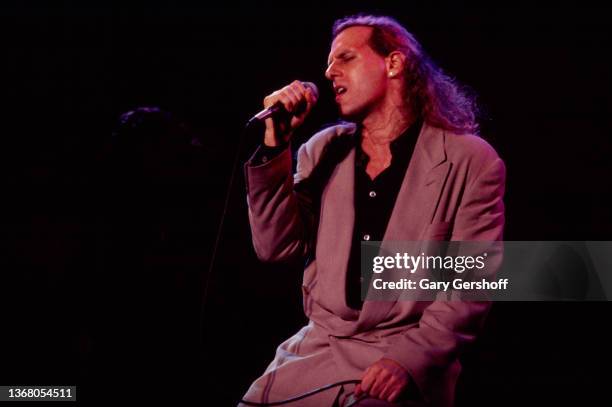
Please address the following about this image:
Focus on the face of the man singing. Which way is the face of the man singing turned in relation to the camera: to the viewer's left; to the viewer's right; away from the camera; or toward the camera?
to the viewer's left

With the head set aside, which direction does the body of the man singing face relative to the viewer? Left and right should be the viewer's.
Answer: facing the viewer and to the left of the viewer
